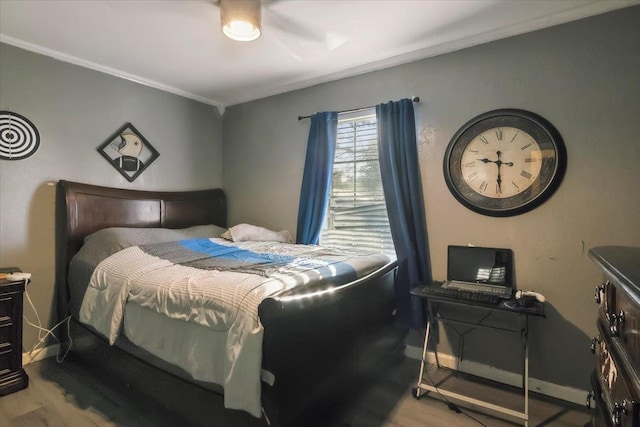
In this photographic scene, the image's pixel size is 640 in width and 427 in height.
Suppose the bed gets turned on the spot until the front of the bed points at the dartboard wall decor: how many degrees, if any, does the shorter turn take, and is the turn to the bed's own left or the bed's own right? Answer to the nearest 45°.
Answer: approximately 180°

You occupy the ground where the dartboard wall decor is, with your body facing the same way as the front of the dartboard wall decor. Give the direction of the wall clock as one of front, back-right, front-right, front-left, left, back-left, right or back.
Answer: front-left

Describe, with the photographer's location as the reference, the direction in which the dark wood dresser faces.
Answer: facing to the left of the viewer

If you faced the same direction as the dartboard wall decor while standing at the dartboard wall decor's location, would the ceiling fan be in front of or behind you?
in front

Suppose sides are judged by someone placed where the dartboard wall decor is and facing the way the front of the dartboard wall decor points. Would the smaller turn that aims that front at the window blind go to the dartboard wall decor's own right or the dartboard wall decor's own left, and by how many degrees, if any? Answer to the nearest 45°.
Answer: approximately 45° to the dartboard wall decor's own left

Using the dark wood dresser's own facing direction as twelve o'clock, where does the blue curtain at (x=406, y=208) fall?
The blue curtain is roughly at 1 o'clock from the dark wood dresser.

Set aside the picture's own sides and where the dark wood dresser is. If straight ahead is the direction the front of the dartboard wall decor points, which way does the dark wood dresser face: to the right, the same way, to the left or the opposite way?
the opposite way

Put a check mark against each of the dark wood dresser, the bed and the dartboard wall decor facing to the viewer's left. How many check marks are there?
1

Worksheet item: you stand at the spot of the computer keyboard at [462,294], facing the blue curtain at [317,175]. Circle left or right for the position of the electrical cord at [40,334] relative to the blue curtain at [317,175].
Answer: left

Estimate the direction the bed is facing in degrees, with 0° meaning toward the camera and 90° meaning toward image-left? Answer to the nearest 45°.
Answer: approximately 315°

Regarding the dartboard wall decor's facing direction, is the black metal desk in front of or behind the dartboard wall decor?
in front

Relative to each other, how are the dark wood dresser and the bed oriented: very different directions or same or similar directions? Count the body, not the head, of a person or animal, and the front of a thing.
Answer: very different directions
